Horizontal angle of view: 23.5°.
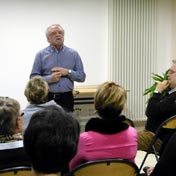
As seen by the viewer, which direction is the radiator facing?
toward the camera

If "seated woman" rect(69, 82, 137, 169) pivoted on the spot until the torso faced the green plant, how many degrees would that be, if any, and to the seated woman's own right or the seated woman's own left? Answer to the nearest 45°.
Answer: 0° — they already face it

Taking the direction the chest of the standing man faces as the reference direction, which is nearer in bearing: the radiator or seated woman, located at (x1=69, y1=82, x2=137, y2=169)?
the seated woman

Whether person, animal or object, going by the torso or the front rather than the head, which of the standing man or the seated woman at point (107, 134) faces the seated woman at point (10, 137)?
the standing man

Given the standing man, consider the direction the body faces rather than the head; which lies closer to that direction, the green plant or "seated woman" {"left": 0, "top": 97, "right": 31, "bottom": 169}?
the seated woman

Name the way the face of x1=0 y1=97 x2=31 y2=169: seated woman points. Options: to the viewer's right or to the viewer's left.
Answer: to the viewer's right

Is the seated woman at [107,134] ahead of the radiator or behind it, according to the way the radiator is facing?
ahead

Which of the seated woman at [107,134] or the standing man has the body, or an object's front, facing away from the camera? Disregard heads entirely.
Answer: the seated woman

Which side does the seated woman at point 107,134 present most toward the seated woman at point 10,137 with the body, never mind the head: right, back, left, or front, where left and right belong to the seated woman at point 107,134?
left

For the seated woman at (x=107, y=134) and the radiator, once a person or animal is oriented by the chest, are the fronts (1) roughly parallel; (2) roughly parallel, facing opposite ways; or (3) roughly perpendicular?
roughly parallel, facing opposite ways

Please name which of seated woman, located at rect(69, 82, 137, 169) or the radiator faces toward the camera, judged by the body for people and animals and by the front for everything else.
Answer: the radiator

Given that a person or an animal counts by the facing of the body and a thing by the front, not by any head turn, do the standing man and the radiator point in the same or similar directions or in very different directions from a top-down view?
same or similar directions

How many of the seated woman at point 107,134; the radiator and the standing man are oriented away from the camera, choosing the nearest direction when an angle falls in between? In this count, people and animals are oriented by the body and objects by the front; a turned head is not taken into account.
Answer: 1

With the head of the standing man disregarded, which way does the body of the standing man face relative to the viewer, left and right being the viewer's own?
facing the viewer

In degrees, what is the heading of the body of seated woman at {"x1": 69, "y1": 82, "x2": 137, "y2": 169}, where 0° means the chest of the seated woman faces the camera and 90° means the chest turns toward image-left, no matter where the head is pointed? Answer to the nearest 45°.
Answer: approximately 180°

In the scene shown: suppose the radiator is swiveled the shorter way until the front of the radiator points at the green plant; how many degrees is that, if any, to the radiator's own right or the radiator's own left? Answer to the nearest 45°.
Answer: approximately 45° to the radiator's own left

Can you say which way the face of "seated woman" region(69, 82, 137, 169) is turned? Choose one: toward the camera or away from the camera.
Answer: away from the camera

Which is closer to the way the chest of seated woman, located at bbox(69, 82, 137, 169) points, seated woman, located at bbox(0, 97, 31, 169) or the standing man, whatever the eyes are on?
the standing man
